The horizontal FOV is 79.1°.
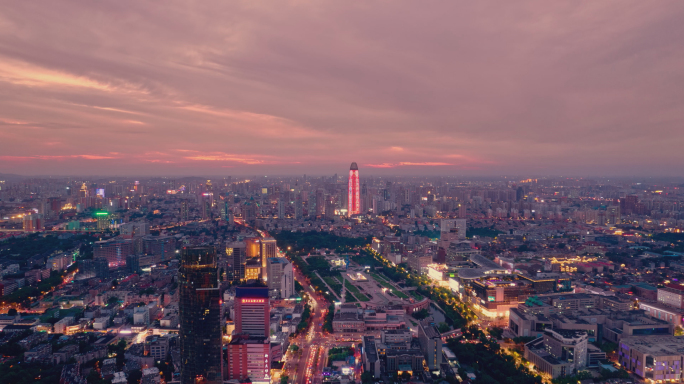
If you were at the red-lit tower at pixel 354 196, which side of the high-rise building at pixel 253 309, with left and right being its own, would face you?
back

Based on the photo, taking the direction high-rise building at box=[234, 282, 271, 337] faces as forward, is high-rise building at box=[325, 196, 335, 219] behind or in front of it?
behind

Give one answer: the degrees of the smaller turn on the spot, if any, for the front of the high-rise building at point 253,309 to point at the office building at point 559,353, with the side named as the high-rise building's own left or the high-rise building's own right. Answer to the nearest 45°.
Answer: approximately 90° to the high-rise building's own left

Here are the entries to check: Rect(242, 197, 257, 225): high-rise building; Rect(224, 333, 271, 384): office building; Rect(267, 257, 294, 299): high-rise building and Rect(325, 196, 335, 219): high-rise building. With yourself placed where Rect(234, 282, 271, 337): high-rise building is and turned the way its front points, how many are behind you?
3

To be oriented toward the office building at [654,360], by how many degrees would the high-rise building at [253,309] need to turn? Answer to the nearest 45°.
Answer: approximately 90° to its left

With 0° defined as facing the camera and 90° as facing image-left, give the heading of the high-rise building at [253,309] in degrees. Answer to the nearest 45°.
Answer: approximately 0°

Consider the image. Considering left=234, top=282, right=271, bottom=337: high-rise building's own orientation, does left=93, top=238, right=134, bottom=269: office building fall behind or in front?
behind

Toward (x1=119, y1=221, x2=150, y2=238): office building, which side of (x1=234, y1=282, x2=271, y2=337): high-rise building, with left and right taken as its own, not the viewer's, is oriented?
back

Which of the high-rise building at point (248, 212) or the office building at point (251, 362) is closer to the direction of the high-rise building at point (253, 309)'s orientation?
the office building
